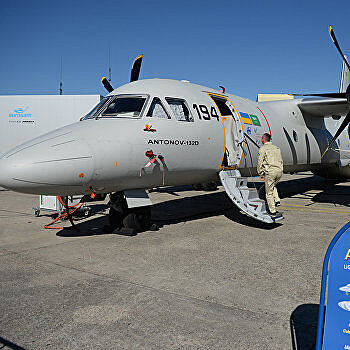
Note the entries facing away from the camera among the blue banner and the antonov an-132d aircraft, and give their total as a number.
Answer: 0

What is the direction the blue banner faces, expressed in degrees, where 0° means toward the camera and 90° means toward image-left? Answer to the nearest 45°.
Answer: approximately 0°

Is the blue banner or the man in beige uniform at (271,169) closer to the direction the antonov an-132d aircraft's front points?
the blue banner

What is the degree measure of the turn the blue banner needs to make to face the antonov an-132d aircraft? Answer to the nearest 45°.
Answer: approximately 135° to its right

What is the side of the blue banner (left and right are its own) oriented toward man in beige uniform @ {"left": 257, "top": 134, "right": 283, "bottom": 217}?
back

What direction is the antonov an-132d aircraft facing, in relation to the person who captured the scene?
facing the viewer and to the left of the viewer
